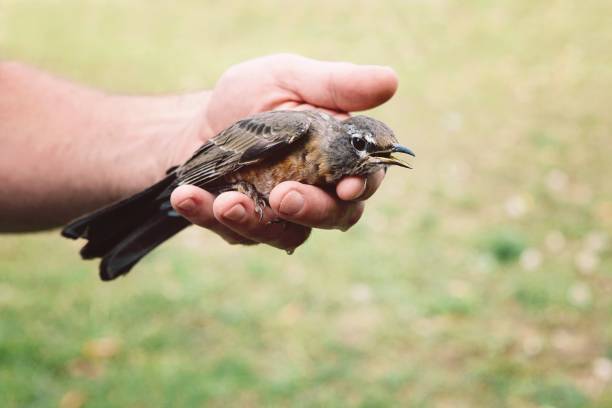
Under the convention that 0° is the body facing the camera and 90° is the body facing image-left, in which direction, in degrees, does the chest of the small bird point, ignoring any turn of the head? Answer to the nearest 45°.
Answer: approximately 270°
